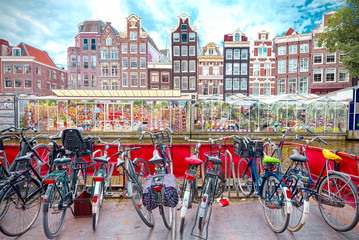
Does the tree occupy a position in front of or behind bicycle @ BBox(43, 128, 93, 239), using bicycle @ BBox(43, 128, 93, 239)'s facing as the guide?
in front

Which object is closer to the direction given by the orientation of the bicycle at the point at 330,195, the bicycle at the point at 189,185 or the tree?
the tree

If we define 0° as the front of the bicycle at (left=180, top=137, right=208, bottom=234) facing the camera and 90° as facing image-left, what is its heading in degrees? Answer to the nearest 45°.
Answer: approximately 180°

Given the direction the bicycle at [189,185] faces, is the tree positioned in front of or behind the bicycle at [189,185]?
in front

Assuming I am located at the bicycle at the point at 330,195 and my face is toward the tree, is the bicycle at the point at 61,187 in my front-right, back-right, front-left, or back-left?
back-left

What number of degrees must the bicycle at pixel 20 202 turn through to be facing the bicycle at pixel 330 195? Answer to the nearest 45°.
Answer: approximately 90° to its right

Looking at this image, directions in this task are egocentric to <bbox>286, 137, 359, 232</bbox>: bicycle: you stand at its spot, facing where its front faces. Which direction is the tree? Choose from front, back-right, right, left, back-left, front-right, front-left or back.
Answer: front-right

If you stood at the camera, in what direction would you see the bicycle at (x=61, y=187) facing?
facing away from the viewer and to the right of the viewer

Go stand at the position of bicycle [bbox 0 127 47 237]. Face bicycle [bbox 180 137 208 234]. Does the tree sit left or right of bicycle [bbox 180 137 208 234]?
left

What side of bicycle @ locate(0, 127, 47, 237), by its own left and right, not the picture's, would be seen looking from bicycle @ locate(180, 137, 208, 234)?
right

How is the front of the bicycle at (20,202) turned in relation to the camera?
facing away from the viewer and to the right of the viewer

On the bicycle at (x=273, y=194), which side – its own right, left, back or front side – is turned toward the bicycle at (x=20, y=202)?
left

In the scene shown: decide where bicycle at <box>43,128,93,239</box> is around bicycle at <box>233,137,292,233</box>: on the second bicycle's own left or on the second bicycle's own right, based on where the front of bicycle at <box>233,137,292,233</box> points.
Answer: on the second bicycle's own left

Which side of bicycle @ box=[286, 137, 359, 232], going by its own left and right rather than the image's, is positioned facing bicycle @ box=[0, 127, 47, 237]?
left
